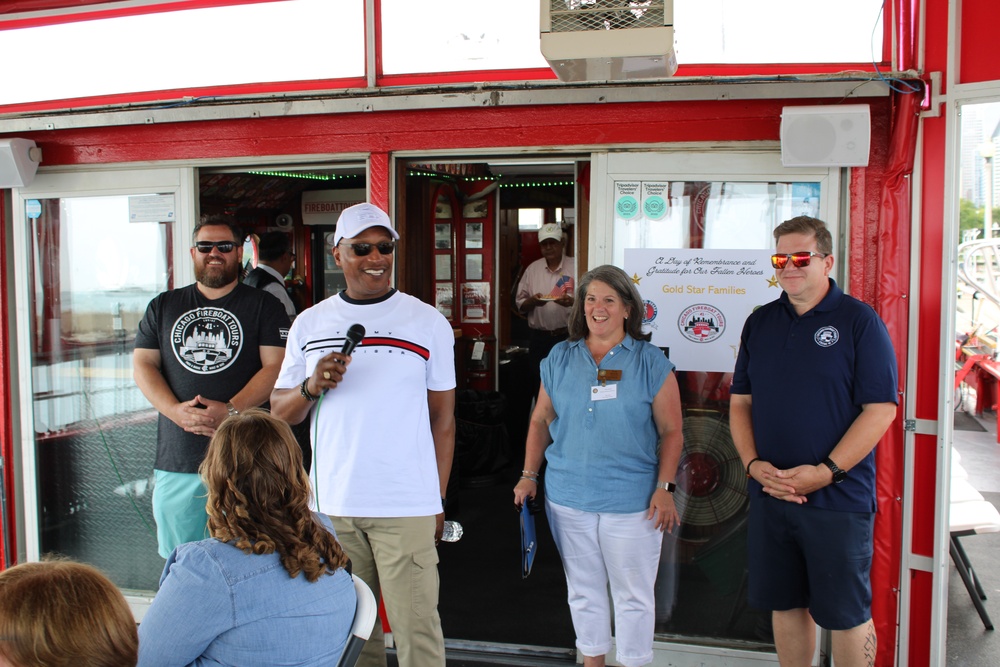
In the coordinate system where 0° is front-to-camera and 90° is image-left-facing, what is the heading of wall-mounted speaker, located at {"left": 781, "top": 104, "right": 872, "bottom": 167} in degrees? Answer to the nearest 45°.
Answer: approximately 0°

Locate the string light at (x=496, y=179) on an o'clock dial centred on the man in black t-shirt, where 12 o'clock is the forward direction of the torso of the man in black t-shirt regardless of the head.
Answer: The string light is roughly at 7 o'clock from the man in black t-shirt.

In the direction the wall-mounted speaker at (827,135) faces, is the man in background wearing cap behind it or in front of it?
behind

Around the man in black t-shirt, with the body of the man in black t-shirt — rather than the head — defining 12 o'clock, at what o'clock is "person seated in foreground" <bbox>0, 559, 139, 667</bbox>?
The person seated in foreground is roughly at 12 o'clock from the man in black t-shirt.

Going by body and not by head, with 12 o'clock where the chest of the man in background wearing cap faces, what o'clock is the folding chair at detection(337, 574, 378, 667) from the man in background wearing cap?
The folding chair is roughly at 12 o'clock from the man in background wearing cap.

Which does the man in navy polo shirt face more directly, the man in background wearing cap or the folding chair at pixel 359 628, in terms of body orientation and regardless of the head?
the folding chair

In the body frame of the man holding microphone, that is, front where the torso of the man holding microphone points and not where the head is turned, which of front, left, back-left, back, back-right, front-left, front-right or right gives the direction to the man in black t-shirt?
back-right

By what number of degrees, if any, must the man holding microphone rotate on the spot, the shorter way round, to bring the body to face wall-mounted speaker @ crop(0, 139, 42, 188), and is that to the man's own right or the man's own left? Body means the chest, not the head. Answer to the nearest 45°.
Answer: approximately 135° to the man's own right

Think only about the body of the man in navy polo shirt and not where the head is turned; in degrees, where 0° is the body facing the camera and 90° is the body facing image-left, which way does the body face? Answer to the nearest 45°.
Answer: approximately 45°

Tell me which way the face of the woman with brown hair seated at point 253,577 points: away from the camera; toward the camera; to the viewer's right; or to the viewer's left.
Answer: away from the camera

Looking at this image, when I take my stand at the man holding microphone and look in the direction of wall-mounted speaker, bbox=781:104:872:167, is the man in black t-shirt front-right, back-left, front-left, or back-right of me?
back-left
